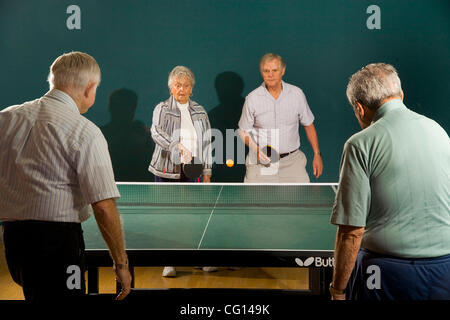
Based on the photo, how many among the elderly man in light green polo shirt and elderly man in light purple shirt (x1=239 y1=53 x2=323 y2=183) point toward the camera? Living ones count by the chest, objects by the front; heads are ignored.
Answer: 1

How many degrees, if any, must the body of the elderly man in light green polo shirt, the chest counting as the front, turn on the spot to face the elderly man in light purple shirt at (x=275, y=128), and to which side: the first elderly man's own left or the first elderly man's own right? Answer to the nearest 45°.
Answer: approximately 45° to the first elderly man's own right

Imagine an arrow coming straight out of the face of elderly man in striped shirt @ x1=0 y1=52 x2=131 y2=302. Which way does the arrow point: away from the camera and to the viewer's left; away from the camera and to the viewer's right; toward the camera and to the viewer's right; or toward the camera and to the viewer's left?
away from the camera and to the viewer's right

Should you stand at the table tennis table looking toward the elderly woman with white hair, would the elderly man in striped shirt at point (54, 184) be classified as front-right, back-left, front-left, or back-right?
back-left

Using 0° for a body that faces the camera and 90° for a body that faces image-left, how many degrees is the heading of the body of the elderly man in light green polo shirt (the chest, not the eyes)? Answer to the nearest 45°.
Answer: approximately 135°

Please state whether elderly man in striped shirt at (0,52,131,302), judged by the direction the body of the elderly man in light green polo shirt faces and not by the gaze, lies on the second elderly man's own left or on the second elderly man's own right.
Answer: on the second elderly man's own left

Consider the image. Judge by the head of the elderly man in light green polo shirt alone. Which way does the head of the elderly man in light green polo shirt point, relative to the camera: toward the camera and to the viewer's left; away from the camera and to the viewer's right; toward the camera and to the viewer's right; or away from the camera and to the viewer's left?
away from the camera and to the viewer's left

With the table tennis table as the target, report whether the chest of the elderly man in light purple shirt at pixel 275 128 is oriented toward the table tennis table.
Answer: yes

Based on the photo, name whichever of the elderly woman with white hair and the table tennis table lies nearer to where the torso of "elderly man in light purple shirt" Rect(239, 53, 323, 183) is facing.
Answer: the table tennis table

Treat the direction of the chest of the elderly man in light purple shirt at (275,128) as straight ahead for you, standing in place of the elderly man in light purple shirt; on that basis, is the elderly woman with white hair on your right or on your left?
on your right
